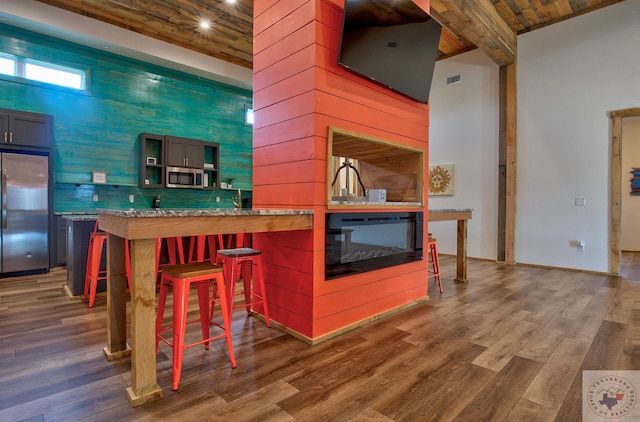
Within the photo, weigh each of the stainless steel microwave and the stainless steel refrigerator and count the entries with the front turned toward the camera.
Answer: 2

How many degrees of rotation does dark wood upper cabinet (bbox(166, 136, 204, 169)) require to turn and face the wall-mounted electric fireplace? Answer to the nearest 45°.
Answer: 0° — it already faces it

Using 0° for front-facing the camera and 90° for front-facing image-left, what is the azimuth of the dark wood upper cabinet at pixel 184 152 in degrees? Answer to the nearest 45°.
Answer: approximately 0°

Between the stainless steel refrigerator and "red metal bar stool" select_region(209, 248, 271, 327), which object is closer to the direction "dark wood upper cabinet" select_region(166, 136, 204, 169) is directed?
the red metal bar stool

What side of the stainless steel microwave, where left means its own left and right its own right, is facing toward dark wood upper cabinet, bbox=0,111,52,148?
right

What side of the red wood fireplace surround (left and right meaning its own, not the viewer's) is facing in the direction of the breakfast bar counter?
right

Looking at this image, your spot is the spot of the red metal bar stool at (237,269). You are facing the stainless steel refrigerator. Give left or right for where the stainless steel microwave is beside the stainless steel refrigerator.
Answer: right

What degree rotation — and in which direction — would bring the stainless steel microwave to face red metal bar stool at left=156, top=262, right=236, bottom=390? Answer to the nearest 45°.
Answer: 0° — it already faces it

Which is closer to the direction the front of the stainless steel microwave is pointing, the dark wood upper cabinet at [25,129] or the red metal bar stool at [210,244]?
the red metal bar stool

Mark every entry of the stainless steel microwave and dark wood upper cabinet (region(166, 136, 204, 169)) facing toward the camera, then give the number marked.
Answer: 2

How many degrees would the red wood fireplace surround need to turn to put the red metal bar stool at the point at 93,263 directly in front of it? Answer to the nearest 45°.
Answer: approximately 135° to its right

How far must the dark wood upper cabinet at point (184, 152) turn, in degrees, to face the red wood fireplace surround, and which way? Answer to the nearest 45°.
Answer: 0° — it already faces it
